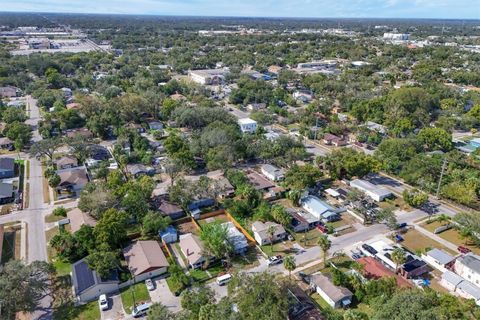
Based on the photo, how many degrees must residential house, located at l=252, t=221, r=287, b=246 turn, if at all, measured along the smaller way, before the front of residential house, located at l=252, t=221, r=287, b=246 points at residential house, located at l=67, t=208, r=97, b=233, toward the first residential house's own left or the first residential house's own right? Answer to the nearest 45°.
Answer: approximately 135° to the first residential house's own right

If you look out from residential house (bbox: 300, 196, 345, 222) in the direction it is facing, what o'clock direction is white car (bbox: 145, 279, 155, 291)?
The white car is roughly at 3 o'clock from the residential house.

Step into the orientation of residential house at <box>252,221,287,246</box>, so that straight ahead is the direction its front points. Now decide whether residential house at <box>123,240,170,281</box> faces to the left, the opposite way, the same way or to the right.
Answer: the same way

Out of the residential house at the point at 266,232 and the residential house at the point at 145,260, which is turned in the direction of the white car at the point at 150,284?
the residential house at the point at 145,260

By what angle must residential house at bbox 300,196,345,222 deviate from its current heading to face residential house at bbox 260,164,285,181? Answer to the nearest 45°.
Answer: approximately 180°

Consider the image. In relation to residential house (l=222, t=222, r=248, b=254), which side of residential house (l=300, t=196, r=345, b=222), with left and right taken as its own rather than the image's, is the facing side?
right

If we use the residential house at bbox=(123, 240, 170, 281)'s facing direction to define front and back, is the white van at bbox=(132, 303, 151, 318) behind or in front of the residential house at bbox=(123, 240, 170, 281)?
in front

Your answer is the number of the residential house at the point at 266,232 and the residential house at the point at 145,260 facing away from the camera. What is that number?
0

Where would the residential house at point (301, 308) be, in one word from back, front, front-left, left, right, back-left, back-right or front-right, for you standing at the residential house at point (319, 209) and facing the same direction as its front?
front-right

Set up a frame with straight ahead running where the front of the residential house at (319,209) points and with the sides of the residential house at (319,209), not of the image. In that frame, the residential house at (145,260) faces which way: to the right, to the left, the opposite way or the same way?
the same way

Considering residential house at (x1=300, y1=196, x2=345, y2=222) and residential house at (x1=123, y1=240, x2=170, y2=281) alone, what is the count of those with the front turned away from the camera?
0

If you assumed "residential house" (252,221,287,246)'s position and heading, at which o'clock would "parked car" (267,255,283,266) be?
The parked car is roughly at 1 o'clock from the residential house.

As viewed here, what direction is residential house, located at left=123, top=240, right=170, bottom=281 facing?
toward the camera

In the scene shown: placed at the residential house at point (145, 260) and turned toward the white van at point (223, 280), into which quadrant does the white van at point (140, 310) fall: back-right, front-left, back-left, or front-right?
front-right

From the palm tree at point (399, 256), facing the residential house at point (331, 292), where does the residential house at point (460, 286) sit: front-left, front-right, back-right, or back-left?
back-left

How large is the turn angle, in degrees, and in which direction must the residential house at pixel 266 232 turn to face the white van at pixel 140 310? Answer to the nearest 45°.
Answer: approximately 90° to its right

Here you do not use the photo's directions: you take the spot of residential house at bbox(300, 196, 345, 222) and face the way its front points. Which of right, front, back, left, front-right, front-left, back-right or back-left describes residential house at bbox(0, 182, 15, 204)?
back-right

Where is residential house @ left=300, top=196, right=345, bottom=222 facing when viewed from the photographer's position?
facing the viewer and to the right of the viewer

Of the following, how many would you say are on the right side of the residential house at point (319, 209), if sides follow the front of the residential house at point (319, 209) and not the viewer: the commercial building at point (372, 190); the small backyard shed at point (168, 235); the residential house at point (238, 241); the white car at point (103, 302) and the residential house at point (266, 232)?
4

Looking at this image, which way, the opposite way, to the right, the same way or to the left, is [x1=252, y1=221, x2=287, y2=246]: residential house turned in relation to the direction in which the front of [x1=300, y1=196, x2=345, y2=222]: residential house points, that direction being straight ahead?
the same way

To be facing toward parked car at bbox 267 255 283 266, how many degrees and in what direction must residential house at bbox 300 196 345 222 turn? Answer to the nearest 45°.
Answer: approximately 45° to its right
